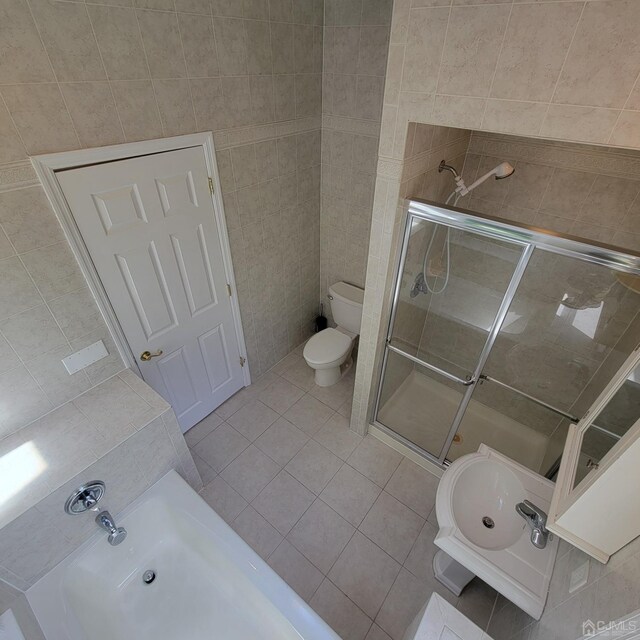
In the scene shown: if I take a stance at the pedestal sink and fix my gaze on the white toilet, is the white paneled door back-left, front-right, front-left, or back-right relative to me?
front-left

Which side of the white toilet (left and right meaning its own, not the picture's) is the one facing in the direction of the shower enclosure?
left

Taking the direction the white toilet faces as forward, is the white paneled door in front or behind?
in front

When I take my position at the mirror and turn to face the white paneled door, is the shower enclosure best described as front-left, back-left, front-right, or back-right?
front-right

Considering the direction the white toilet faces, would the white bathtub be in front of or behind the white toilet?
in front

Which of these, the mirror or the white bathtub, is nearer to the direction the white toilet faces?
the white bathtub

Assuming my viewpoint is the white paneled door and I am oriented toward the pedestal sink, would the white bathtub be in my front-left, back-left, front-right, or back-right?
front-right

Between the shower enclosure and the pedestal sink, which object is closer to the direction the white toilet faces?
the pedestal sink

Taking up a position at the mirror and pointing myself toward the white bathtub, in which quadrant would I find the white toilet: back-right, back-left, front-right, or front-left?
front-right

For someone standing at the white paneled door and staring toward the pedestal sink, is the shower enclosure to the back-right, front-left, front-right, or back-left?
front-left

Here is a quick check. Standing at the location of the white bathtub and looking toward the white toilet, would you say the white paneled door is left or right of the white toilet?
left

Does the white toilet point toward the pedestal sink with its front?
no

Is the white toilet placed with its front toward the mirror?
no

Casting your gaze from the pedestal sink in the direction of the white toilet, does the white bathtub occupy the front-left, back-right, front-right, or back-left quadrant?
front-left
